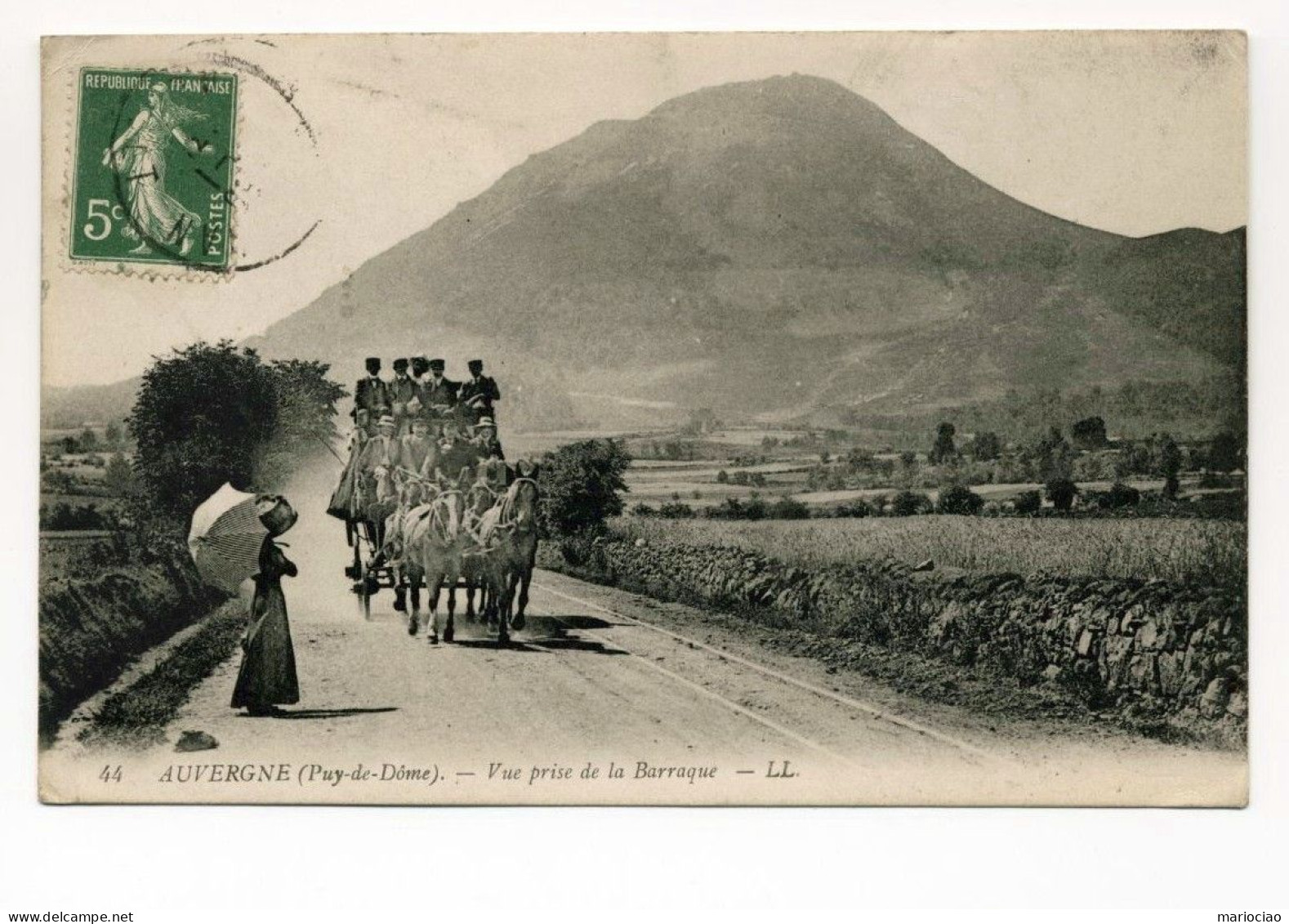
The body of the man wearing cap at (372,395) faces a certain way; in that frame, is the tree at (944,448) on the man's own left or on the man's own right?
on the man's own left

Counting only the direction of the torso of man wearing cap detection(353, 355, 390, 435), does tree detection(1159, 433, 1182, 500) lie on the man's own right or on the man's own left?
on the man's own left

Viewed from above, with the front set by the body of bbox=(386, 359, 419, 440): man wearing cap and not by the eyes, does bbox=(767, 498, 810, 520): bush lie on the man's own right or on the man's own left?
on the man's own left

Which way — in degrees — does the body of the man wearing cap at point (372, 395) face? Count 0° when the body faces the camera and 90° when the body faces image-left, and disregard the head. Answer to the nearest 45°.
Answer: approximately 0°

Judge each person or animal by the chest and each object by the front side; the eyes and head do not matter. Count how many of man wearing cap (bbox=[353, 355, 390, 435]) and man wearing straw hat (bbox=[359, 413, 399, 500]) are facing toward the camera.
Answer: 2
